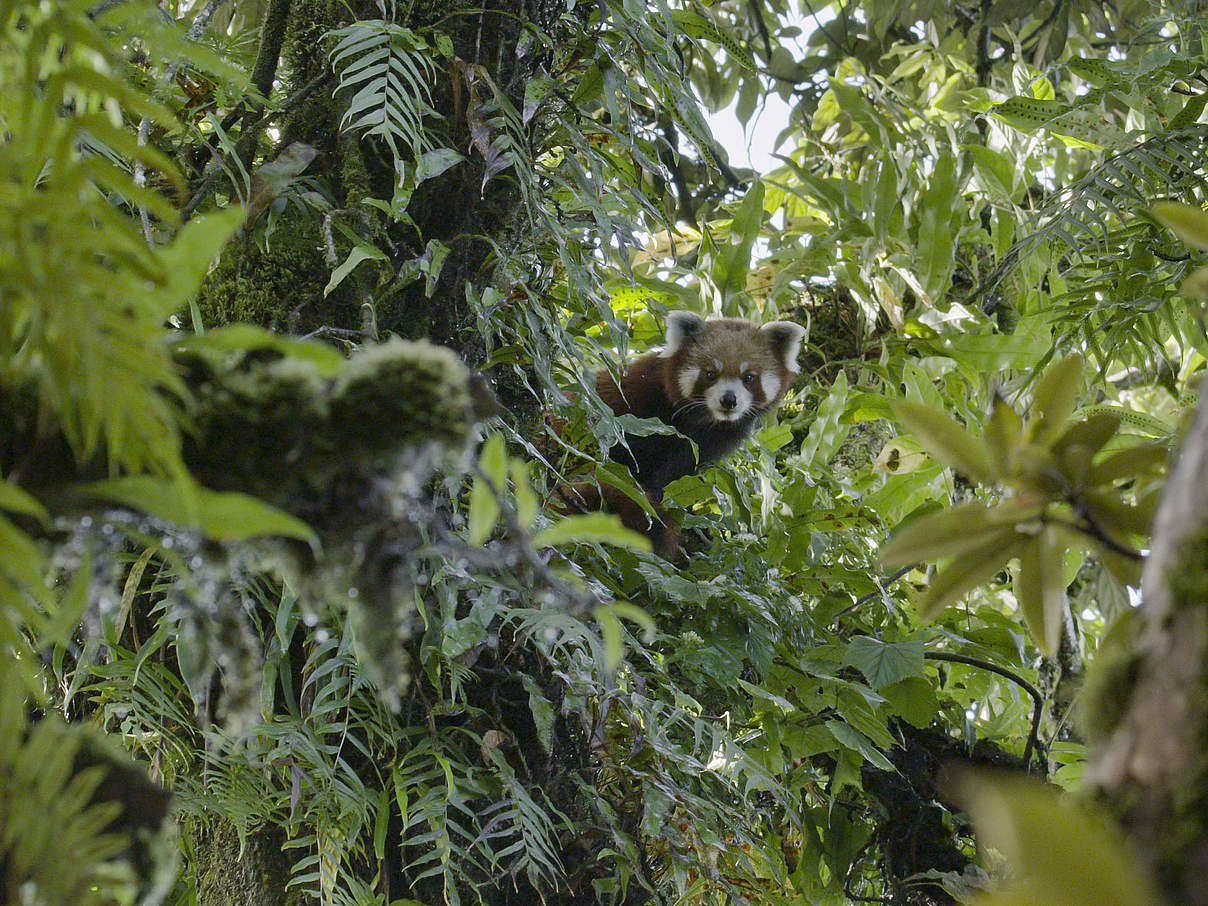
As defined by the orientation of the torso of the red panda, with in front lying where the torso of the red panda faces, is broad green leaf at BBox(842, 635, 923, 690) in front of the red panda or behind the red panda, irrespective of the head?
in front

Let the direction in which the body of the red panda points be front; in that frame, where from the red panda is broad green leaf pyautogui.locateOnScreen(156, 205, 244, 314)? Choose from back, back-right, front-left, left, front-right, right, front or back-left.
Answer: front-right

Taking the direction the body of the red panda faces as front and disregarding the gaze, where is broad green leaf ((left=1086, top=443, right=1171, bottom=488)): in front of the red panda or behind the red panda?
in front

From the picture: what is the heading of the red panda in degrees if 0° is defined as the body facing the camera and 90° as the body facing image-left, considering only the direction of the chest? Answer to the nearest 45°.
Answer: approximately 315°

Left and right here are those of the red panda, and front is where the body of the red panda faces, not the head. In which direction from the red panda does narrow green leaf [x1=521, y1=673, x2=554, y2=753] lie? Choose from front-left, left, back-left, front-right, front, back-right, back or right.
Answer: front-right
